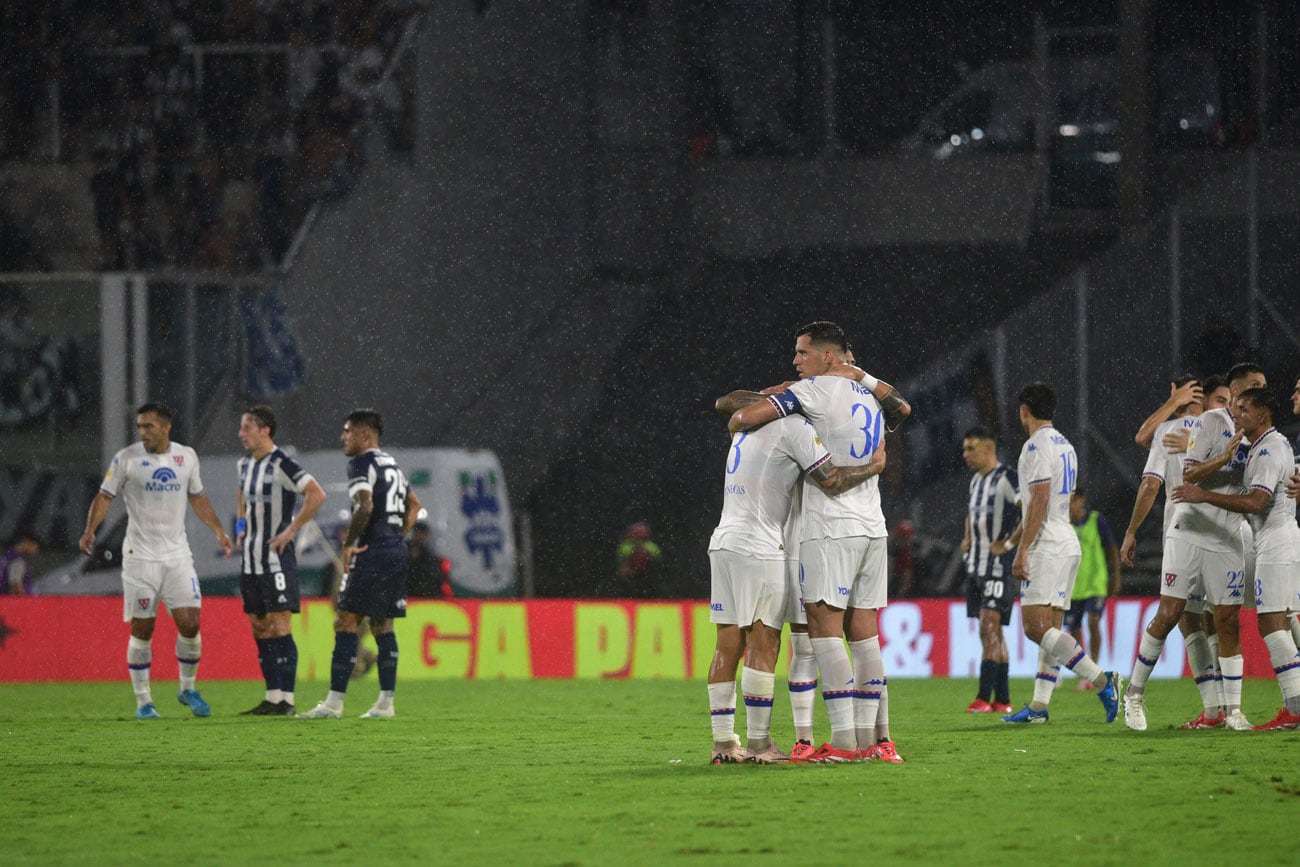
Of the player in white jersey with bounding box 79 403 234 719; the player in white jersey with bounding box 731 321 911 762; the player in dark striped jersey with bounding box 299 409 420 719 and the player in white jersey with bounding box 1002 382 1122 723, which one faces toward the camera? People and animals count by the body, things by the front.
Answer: the player in white jersey with bounding box 79 403 234 719

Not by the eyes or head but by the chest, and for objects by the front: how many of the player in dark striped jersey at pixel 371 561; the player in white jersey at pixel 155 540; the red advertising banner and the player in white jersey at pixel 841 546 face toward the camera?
2

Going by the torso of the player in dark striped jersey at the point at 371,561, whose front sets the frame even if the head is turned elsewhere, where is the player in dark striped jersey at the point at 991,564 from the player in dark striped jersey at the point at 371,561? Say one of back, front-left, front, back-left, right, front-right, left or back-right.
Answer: back-right

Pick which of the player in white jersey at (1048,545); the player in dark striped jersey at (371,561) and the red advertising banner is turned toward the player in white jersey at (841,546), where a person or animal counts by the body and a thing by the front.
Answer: the red advertising banner

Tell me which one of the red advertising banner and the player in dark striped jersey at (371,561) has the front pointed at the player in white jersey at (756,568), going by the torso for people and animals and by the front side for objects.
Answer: the red advertising banner

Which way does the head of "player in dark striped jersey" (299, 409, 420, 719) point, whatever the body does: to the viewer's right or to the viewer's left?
to the viewer's left

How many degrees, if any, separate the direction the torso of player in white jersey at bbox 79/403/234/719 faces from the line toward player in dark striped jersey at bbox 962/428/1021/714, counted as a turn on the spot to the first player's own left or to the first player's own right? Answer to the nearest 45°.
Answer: approximately 90° to the first player's own left

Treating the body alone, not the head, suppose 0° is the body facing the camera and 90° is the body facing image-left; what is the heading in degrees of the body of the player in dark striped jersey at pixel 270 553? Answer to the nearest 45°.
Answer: approximately 45°

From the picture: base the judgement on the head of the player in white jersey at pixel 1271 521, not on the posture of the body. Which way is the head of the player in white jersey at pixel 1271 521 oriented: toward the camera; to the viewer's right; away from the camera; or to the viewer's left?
to the viewer's left

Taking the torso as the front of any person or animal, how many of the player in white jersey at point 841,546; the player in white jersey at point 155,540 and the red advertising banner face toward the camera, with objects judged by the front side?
2

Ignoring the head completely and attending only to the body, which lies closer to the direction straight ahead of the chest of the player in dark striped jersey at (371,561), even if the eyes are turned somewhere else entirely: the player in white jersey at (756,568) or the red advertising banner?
the red advertising banner

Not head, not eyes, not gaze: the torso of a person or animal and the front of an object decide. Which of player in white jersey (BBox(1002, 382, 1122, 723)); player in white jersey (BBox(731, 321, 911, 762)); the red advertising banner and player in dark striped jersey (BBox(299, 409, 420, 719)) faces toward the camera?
the red advertising banner

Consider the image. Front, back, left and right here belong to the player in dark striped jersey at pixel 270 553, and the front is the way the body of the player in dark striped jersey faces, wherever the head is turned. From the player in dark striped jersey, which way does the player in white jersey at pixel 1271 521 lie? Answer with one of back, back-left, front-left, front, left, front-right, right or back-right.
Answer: left
